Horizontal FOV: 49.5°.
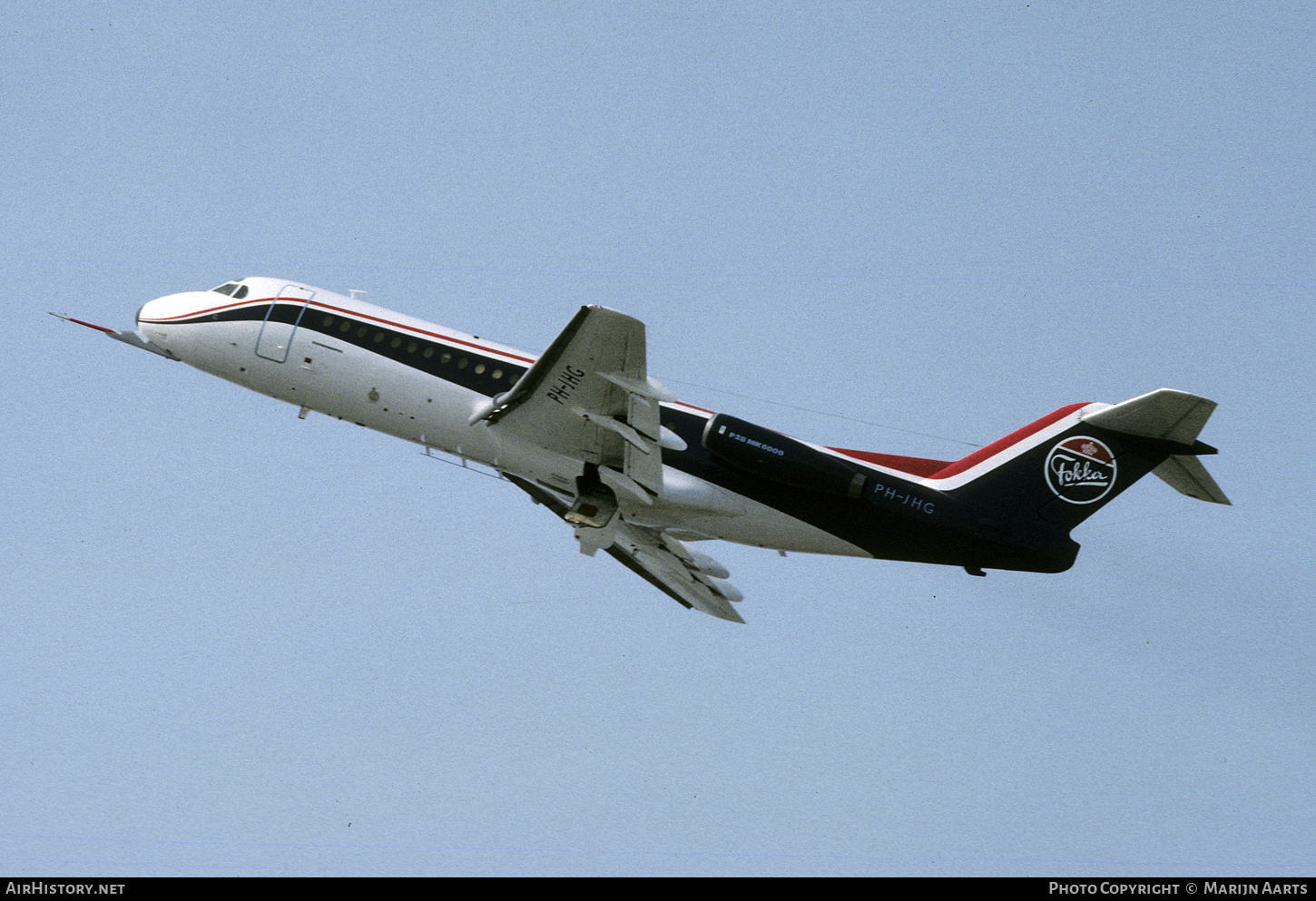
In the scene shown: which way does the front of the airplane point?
to the viewer's left
